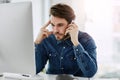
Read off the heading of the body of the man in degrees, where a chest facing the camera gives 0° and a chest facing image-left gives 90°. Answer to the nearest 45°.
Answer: approximately 45°

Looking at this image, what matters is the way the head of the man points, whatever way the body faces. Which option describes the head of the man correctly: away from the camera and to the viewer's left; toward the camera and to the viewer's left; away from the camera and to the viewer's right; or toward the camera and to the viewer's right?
toward the camera and to the viewer's left

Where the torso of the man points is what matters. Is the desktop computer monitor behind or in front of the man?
in front
